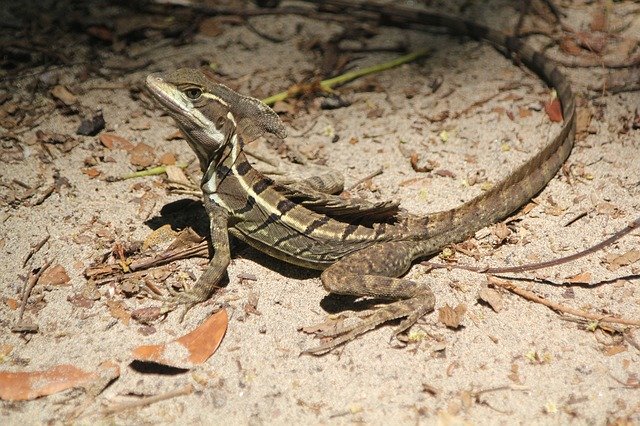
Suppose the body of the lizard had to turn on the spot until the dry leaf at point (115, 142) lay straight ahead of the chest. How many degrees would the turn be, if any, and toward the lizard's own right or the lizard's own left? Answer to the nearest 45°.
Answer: approximately 45° to the lizard's own right

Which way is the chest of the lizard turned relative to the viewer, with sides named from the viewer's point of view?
facing to the left of the viewer

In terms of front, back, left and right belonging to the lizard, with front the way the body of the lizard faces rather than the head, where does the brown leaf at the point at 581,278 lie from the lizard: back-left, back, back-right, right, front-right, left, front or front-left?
back

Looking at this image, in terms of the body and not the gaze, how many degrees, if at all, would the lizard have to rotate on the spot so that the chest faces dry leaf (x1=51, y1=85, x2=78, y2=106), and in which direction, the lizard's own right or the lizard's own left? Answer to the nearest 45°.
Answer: approximately 45° to the lizard's own right

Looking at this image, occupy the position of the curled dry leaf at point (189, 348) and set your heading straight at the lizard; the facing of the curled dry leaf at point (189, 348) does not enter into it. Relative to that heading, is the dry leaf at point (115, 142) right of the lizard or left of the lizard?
left

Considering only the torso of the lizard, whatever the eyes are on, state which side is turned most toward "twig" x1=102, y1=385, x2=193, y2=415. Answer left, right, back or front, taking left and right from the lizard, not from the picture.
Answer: left

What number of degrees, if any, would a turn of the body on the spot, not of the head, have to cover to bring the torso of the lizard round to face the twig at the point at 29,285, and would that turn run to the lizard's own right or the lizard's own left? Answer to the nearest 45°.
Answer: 0° — it already faces it

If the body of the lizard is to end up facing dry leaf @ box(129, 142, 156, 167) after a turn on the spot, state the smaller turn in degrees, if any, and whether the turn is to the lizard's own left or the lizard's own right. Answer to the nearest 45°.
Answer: approximately 45° to the lizard's own right

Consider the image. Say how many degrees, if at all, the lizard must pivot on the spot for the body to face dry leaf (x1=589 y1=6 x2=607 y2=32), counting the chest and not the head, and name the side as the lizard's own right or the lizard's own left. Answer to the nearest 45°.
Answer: approximately 135° to the lizard's own right

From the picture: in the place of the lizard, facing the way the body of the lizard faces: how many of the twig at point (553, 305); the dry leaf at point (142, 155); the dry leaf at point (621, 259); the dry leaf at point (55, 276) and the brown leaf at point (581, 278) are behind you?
3

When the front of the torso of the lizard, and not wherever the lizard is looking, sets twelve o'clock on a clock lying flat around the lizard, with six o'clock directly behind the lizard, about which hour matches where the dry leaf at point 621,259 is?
The dry leaf is roughly at 6 o'clock from the lizard.

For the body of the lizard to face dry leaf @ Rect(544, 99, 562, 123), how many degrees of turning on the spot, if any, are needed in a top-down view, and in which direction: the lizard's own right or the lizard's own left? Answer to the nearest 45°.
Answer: approximately 135° to the lizard's own right

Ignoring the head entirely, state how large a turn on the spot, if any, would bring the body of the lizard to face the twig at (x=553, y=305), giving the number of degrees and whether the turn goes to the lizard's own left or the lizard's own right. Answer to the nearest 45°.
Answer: approximately 180°

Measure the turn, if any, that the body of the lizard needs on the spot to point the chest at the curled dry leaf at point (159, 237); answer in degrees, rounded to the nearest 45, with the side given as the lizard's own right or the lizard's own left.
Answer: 0° — it already faces it

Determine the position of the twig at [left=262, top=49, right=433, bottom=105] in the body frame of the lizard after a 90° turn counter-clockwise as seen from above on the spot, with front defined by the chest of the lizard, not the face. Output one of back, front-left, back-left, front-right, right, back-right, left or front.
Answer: back
